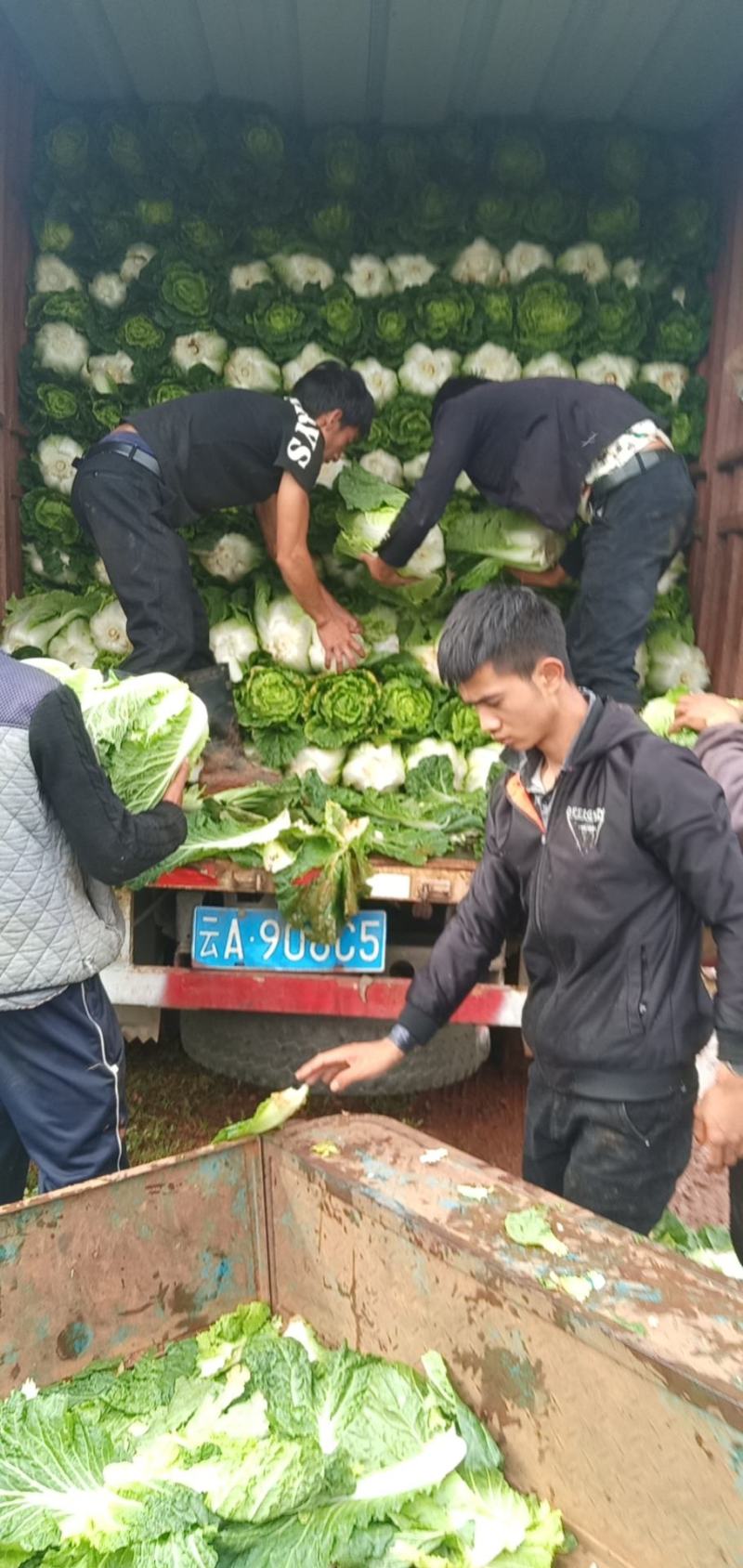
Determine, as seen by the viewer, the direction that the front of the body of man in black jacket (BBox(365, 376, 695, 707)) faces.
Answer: to the viewer's left

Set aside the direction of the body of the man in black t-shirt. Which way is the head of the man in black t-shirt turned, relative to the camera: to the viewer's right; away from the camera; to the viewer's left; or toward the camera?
to the viewer's right

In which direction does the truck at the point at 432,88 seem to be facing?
away from the camera

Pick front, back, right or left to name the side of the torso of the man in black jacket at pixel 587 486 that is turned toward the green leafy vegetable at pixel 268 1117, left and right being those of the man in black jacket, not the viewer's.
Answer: left

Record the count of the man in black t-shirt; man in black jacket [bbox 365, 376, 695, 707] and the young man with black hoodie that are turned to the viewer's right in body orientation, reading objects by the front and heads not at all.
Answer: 1

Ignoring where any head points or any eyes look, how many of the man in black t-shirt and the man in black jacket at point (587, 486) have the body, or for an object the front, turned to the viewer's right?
1

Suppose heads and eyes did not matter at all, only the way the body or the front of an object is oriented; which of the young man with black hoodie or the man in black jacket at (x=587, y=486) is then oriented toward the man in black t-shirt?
the man in black jacket

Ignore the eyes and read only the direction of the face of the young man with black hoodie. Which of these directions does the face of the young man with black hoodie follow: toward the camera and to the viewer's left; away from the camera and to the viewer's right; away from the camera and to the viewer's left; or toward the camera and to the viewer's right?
toward the camera and to the viewer's left

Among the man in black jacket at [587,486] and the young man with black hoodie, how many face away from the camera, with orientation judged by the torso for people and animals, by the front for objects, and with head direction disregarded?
0

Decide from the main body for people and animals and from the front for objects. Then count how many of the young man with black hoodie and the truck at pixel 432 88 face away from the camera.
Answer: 1

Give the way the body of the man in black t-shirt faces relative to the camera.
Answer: to the viewer's right
